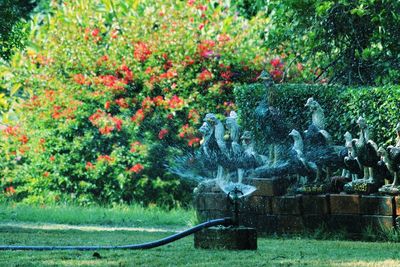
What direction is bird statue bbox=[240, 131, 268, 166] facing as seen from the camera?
to the viewer's left

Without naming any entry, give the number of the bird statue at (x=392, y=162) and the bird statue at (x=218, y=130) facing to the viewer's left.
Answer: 2

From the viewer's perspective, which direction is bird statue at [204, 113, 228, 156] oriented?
to the viewer's left

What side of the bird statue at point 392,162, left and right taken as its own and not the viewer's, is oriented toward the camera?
left

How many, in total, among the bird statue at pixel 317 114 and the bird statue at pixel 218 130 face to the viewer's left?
2

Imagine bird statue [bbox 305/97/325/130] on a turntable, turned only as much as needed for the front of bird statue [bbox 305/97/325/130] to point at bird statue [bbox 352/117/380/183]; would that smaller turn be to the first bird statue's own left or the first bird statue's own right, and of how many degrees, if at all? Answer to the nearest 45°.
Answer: approximately 135° to the first bird statue's own left

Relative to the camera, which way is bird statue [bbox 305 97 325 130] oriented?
to the viewer's left
